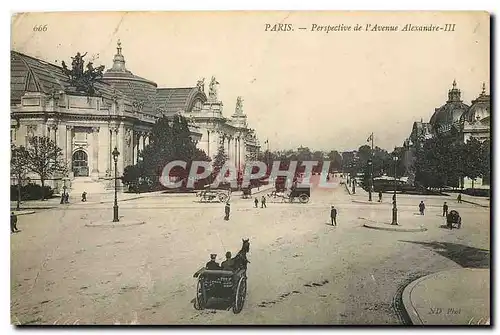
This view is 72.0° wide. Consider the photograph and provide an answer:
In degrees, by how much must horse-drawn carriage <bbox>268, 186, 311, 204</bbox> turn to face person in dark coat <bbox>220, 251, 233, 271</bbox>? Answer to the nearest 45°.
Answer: approximately 45° to its left

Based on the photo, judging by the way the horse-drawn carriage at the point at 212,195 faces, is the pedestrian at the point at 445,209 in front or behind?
behind

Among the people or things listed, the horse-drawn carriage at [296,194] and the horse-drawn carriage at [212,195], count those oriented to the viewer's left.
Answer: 2

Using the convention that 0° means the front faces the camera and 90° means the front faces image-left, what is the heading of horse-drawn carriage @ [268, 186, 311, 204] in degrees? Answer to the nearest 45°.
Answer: approximately 90°

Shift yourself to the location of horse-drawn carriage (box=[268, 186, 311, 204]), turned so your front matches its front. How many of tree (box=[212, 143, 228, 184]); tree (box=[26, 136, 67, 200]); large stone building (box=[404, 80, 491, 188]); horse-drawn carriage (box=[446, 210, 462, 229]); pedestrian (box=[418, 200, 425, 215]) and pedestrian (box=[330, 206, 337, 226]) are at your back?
4

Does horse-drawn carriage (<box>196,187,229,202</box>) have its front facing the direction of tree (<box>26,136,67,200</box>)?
yes

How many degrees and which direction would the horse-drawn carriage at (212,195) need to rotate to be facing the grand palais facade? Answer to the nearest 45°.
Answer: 0° — it already faces it

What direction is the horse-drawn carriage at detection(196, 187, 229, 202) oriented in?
to the viewer's left

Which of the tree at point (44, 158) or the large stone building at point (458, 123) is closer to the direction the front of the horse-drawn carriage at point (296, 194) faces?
the tree
